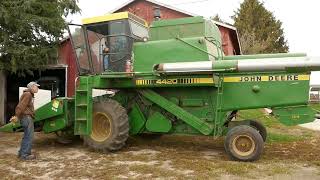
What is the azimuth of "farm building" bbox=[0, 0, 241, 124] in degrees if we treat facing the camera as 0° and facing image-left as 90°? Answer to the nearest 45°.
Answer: approximately 0°

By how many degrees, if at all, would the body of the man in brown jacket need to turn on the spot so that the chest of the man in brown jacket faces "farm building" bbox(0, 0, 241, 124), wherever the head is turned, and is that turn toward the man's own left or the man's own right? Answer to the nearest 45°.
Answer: approximately 90° to the man's own left

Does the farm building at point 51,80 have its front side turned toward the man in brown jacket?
yes

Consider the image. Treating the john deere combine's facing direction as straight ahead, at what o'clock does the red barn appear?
The red barn is roughly at 3 o'clock from the john deere combine.

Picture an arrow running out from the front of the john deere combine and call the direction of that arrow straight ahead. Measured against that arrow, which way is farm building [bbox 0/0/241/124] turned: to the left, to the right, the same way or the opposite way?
to the left

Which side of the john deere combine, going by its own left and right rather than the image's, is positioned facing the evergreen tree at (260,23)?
right

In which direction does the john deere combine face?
to the viewer's left

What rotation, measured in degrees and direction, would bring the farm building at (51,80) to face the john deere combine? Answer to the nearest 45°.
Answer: approximately 45° to its left

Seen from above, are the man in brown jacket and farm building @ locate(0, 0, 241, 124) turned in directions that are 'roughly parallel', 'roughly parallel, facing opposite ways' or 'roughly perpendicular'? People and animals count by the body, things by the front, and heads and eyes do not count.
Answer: roughly perpendicular

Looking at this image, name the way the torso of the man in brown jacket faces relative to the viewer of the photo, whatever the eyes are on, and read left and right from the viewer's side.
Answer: facing to the right of the viewer
